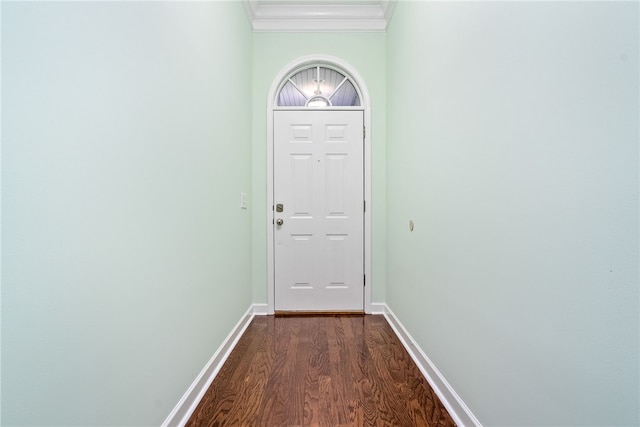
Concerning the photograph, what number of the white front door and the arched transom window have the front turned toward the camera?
2

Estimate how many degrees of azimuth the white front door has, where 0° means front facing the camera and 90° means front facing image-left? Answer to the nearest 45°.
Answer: approximately 0°
